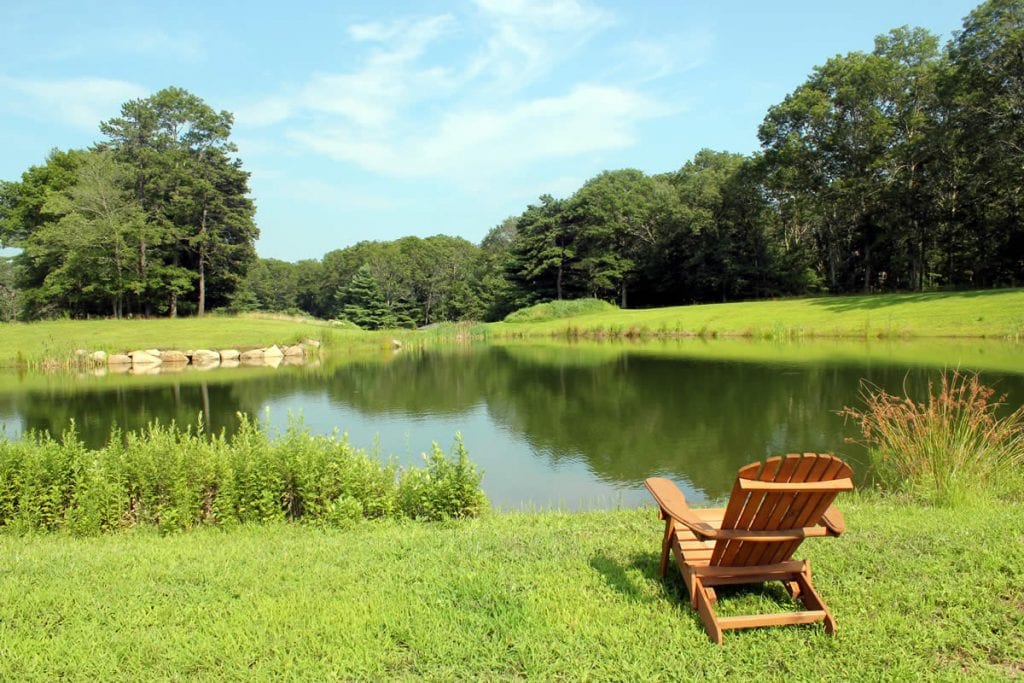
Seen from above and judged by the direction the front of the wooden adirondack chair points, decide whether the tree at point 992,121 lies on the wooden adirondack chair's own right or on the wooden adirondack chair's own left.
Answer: on the wooden adirondack chair's own right

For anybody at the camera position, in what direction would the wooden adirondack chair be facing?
facing away from the viewer and to the left of the viewer

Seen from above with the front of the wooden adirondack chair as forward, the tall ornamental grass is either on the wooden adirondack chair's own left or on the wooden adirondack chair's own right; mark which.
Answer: on the wooden adirondack chair's own right

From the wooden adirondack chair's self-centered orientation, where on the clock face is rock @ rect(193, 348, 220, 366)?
The rock is roughly at 12 o'clock from the wooden adirondack chair.
